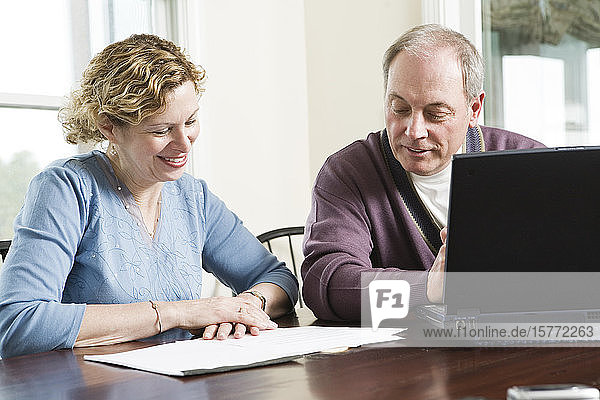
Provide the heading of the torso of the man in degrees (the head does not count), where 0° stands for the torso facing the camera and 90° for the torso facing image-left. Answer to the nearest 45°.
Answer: approximately 0°

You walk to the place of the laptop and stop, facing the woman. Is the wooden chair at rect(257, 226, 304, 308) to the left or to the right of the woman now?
right

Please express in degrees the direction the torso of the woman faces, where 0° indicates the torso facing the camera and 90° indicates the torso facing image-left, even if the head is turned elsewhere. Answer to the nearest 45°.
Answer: approximately 315°

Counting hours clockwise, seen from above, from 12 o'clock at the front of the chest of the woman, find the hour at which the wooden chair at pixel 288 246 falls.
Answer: The wooden chair is roughly at 8 o'clock from the woman.

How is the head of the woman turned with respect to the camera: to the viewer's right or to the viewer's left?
to the viewer's right

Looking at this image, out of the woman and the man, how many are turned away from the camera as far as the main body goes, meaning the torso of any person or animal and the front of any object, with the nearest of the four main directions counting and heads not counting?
0

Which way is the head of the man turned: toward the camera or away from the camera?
toward the camera

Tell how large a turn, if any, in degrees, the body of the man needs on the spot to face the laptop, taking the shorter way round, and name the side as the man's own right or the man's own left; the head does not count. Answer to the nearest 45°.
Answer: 0° — they already face it
